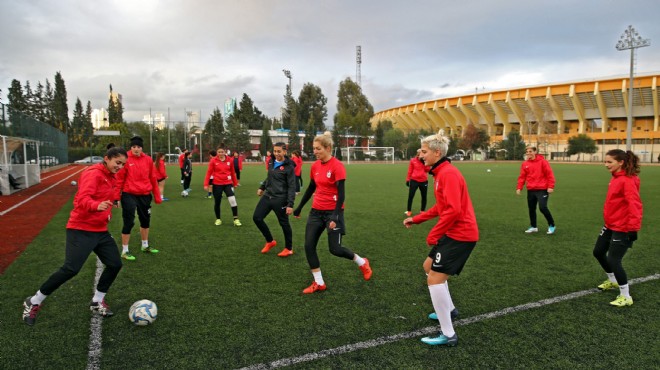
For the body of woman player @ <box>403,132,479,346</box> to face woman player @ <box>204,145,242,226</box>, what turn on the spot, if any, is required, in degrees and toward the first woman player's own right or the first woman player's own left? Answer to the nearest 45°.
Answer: approximately 45° to the first woman player's own right

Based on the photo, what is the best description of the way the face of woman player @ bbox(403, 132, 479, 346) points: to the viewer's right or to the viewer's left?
to the viewer's left

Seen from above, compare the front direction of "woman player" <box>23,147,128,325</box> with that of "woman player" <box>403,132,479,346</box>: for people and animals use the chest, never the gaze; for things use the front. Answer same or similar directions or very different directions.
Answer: very different directions

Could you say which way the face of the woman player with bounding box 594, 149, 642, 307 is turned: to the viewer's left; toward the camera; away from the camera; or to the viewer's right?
to the viewer's left

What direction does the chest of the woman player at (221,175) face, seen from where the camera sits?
toward the camera

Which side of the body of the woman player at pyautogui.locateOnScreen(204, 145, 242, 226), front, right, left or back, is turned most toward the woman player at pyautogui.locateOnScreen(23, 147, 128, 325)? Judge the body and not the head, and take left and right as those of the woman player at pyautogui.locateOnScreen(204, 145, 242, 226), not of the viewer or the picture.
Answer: front

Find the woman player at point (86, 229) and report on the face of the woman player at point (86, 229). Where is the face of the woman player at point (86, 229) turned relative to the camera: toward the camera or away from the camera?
toward the camera

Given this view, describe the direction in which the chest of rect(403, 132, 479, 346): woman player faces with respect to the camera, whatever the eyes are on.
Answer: to the viewer's left

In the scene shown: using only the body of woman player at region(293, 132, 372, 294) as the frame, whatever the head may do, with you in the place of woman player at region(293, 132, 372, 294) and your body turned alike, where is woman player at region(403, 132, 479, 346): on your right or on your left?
on your left

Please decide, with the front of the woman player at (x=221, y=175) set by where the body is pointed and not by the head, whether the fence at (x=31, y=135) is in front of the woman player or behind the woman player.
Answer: behind

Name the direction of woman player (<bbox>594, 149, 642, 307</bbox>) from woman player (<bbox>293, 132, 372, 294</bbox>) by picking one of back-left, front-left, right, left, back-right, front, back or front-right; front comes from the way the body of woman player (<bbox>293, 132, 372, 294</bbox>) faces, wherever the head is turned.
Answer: back-left

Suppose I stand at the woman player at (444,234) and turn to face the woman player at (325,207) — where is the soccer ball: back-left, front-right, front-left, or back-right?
front-left

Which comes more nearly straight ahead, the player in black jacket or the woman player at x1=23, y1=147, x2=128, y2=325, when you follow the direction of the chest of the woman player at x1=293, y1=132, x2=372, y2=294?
the woman player

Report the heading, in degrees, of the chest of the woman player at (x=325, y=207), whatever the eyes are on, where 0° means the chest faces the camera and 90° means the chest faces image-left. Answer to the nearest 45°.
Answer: approximately 45°

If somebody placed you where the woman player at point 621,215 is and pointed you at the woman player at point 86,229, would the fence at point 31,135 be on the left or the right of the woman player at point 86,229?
right

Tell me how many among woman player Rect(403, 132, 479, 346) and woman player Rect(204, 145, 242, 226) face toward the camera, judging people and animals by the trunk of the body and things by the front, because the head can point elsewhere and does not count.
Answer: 1
